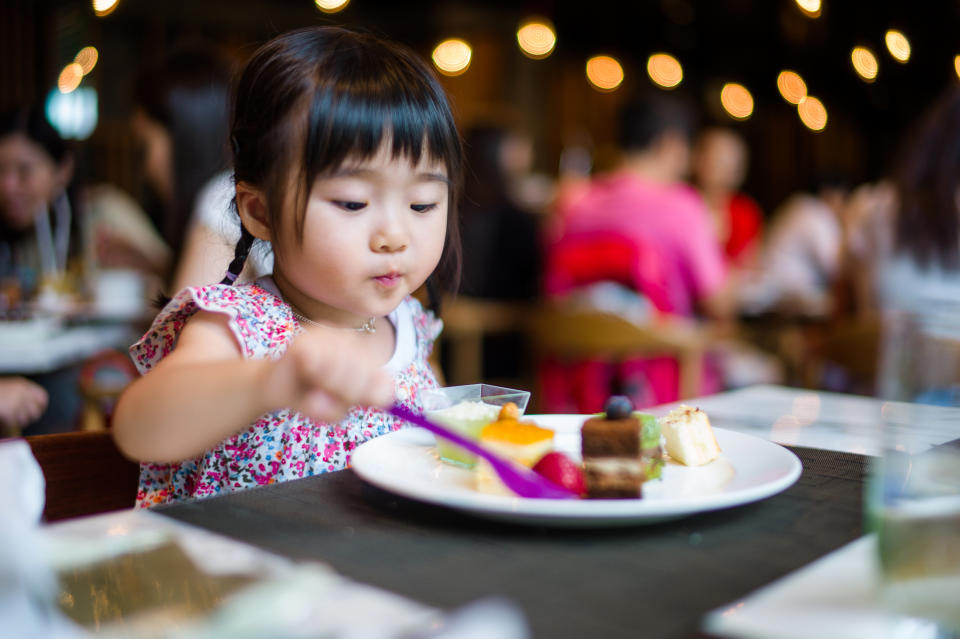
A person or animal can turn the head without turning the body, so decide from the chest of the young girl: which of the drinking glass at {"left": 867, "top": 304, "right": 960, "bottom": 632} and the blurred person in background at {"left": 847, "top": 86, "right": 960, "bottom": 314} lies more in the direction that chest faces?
the drinking glass

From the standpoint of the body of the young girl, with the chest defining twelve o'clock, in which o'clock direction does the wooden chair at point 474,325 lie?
The wooden chair is roughly at 8 o'clock from the young girl.

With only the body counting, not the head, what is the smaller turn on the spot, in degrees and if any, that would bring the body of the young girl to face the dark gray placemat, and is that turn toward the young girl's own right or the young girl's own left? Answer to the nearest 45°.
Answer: approximately 45° to the young girl's own right
